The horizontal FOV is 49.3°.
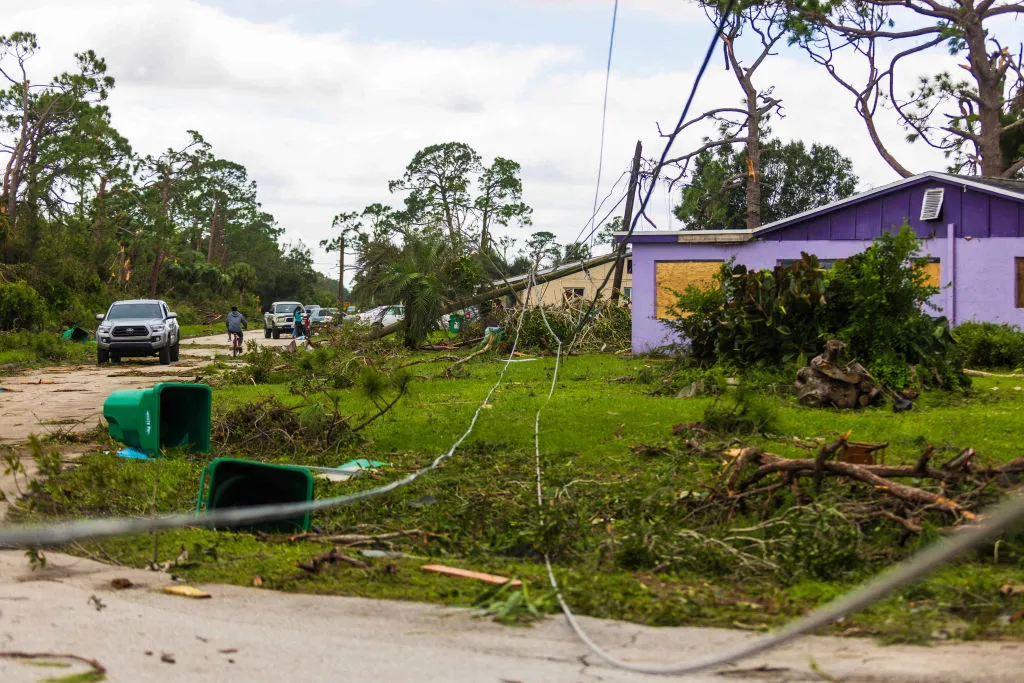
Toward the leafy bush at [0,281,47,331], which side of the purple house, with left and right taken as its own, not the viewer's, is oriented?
right

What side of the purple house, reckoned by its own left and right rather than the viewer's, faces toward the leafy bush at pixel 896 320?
front

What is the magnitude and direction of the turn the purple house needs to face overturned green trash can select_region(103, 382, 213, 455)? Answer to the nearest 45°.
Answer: approximately 45° to its right

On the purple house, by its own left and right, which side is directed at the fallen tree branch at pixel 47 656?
front

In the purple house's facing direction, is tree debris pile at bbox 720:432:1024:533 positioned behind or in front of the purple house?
in front

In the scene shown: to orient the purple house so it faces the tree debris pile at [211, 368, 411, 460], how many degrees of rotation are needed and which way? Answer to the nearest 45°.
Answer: approximately 45° to its right

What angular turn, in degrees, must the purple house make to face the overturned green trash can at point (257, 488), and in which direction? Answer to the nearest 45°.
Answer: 0° — it already faces it

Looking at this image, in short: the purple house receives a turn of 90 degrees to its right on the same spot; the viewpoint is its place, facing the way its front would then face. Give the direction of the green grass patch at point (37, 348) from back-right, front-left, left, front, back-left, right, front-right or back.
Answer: front

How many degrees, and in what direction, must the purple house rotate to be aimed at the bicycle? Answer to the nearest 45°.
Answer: approximately 90° to its right

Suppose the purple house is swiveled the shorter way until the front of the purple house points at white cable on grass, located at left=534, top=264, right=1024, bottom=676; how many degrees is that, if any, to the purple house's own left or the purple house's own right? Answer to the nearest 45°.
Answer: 0° — it already faces it

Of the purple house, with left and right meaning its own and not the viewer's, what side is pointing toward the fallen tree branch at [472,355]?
right

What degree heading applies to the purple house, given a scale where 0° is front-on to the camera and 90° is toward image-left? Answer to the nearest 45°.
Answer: approximately 0°

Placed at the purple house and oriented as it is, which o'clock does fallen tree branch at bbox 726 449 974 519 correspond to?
The fallen tree branch is roughly at 12 o'clock from the purple house.
